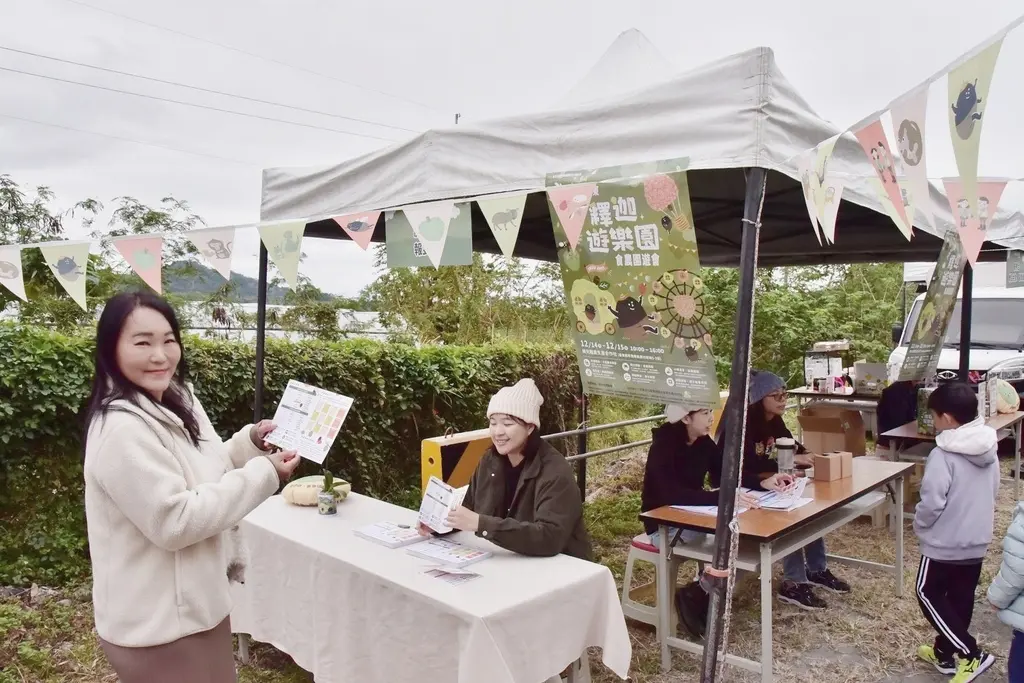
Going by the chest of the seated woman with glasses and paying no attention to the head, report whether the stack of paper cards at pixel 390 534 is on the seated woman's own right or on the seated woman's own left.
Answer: on the seated woman's own right

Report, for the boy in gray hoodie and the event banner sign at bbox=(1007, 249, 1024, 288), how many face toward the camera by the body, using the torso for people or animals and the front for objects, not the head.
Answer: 1

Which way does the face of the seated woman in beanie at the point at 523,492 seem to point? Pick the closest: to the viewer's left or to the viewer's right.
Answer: to the viewer's left

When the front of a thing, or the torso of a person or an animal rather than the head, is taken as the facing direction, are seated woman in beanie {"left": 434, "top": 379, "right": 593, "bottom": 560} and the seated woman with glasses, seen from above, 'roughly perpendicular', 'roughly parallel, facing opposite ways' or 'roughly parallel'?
roughly perpendicular

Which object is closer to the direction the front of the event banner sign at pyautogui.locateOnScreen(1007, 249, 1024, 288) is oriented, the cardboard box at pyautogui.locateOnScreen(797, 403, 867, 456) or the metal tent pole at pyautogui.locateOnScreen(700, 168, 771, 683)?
the metal tent pole

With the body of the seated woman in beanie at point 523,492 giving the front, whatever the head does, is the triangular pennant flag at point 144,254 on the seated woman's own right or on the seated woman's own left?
on the seated woman's own right
